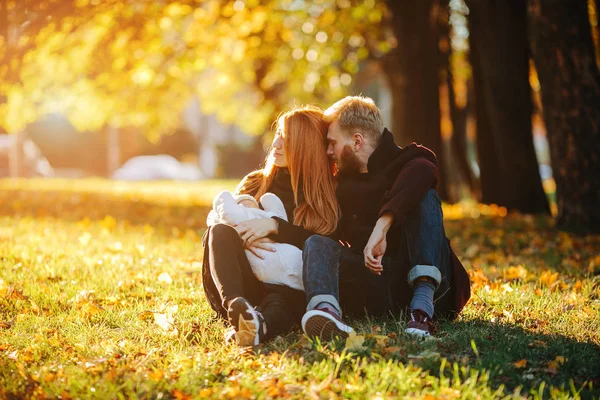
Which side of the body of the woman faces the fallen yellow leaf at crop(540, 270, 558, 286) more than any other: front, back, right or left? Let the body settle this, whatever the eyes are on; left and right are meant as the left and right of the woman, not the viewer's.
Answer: back

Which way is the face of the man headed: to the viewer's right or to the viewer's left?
to the viewer's left

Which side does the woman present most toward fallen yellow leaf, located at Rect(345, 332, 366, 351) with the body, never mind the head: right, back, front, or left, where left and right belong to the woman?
left

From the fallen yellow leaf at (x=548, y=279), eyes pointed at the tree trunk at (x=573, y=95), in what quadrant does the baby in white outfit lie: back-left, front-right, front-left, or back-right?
back-left

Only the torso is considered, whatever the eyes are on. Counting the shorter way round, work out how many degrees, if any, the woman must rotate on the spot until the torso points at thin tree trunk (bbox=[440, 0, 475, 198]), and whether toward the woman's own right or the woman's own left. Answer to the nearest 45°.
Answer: approximately 135° to the woman's own right

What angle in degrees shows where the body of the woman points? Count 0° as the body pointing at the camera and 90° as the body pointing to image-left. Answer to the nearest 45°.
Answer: approximately 45°

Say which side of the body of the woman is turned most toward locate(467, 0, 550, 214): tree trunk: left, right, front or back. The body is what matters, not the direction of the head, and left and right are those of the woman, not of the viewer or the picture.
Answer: back

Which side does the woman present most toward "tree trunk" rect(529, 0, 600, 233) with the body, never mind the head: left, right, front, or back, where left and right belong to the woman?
back

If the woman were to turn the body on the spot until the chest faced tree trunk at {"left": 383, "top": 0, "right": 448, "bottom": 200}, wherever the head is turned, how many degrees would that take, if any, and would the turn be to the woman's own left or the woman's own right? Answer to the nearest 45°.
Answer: approximately 135° to the woman's own right
